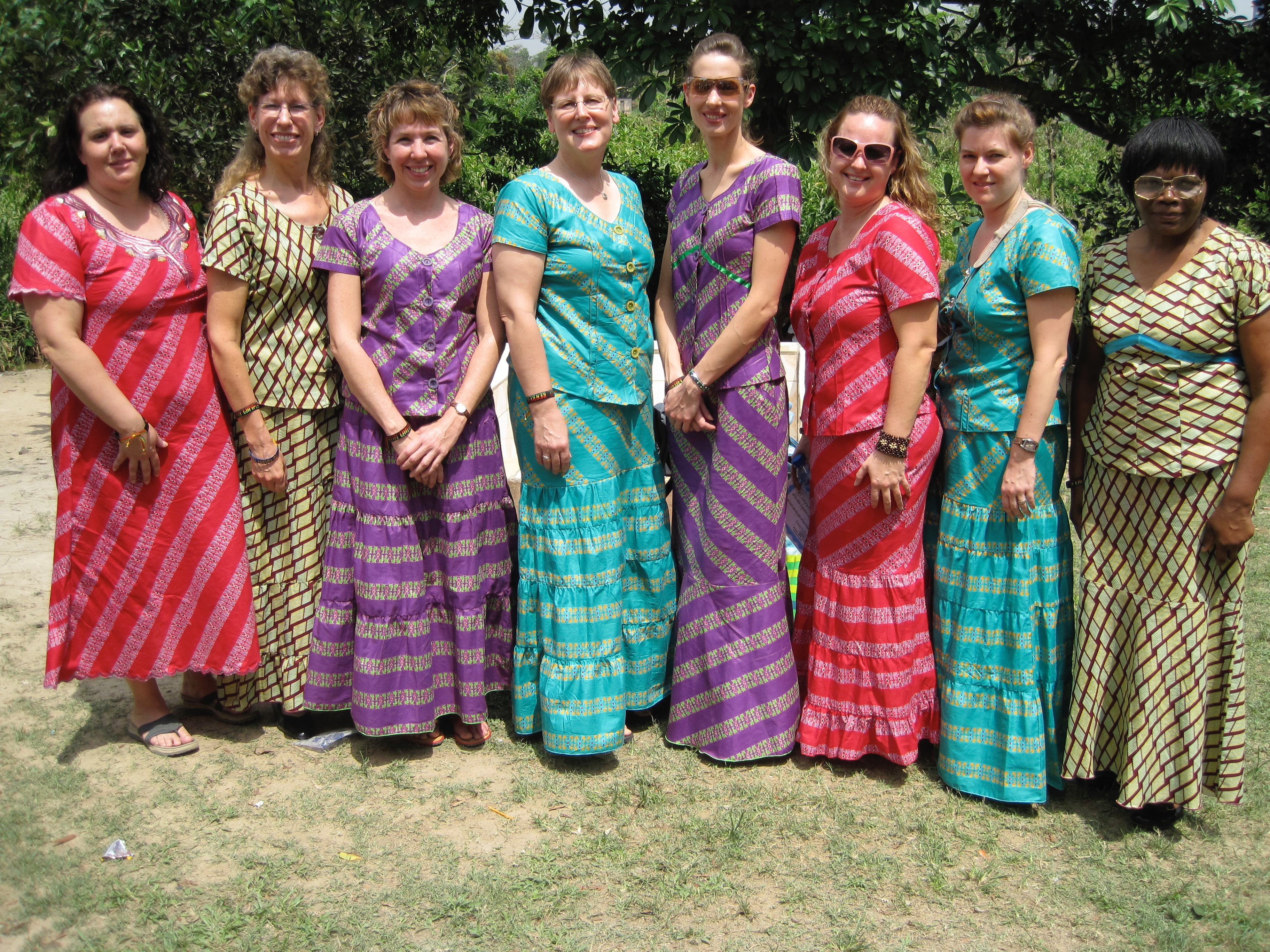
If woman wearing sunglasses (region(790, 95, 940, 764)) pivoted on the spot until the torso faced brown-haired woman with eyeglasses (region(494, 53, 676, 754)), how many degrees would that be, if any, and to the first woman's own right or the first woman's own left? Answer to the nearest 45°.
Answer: approximately 45° to the first woman's own right

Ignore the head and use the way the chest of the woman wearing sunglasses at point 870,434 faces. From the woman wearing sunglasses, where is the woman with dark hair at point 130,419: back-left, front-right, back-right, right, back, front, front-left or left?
front-right

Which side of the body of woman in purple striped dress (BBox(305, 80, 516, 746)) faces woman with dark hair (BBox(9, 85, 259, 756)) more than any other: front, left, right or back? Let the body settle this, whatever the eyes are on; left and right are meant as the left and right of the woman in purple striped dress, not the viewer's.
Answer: right

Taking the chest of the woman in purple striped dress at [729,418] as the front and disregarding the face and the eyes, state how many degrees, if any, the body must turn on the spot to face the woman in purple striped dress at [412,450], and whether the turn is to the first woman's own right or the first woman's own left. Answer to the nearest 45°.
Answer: approximately 45° to the first woman's own right

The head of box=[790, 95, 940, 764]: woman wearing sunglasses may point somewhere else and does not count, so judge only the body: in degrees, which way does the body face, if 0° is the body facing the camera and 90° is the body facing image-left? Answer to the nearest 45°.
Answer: approximately 45°

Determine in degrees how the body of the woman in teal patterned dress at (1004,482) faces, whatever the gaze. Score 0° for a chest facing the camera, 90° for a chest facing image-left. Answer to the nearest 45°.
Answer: approximately 45°

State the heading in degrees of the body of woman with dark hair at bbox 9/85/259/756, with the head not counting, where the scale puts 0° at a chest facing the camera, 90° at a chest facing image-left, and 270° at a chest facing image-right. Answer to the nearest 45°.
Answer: approximately 315°

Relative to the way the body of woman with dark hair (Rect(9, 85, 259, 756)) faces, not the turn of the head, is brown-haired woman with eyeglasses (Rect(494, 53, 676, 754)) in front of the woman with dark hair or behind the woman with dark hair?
in front

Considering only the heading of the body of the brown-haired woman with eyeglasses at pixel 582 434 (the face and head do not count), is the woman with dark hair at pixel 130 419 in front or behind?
behind
